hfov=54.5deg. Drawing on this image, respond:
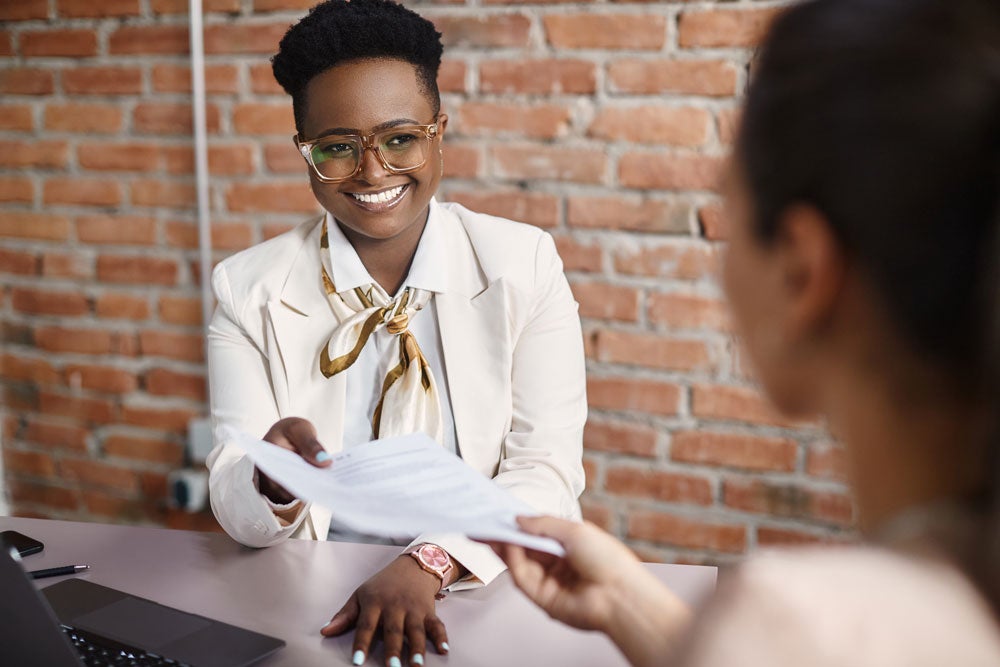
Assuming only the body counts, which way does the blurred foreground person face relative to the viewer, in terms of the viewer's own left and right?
facing away from the viewer and to the left of the viewer

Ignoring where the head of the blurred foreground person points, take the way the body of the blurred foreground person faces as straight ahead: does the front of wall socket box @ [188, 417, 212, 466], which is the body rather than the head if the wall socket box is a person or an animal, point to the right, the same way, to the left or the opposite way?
the opposite way

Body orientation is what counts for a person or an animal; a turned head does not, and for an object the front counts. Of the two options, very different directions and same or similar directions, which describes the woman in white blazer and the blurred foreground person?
very different directions

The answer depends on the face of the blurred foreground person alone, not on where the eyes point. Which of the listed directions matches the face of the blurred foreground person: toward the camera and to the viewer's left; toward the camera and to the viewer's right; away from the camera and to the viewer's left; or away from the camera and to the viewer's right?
away from the camera and to the viewer's left

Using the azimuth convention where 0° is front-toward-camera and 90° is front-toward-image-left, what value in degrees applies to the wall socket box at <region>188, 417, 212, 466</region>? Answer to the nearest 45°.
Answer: approximately 0°

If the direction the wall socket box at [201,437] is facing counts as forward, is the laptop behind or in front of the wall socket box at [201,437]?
in front

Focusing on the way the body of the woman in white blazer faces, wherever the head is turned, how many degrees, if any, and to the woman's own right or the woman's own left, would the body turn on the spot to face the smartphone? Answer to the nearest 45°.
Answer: approximately 45° to the woman's own right

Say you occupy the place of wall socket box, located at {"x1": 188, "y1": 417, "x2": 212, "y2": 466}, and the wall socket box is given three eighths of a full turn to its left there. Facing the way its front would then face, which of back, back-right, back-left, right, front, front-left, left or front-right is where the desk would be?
back-right

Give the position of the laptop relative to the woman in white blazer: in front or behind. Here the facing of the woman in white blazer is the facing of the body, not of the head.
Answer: in front

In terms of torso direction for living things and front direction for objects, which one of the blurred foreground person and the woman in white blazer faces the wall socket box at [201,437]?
the blurred foreground person

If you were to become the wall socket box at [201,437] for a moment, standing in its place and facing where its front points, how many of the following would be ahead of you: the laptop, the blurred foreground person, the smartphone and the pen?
4

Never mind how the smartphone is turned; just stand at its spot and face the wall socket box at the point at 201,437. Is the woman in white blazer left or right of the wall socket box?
right
